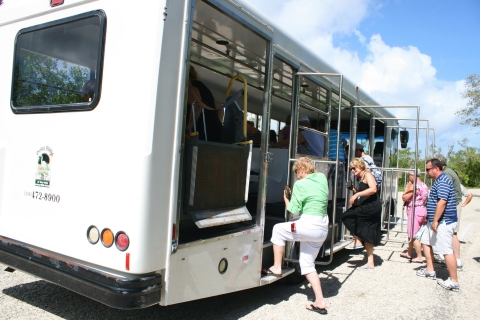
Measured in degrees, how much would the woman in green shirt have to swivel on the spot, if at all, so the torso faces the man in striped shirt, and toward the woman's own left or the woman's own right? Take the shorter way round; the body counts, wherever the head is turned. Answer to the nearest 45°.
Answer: approximately 90° to the woman's own right

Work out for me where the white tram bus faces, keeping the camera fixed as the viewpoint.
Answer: facing away from the viewer and to the right of the viewer

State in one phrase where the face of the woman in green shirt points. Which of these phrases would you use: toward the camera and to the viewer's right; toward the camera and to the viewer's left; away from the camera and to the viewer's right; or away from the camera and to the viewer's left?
away from the camera and to the viewer's left

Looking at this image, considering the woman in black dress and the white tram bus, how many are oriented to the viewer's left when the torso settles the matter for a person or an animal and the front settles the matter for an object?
1

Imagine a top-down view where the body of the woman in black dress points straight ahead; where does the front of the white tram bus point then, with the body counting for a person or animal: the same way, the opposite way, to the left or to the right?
to the right

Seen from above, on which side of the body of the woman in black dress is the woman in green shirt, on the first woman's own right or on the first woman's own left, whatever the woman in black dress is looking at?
on the first woman's own left

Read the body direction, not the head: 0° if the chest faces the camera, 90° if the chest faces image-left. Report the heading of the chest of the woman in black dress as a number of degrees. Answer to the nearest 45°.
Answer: approximately 90°

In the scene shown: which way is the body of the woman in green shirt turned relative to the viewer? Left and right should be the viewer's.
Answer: facing away from the viewer and to the left of the viewer

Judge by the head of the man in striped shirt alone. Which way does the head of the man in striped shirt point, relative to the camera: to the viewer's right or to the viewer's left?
to the viewer's left

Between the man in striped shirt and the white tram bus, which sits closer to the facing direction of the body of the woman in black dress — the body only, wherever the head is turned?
the white tram bus
